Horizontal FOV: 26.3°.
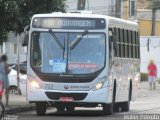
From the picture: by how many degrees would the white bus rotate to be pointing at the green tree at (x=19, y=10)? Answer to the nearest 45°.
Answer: approximately 135° to its right

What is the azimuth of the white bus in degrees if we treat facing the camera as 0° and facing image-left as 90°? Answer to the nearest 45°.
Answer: approximately 0°

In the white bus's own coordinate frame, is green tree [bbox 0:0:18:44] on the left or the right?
on its right
